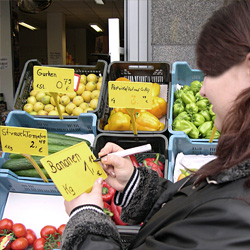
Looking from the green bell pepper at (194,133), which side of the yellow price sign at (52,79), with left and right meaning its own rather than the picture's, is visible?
left

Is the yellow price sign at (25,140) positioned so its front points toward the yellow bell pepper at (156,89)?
no

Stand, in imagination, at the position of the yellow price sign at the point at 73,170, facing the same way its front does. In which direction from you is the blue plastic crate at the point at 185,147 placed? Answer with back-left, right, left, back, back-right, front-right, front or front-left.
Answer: back-left

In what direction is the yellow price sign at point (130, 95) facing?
toward the camera

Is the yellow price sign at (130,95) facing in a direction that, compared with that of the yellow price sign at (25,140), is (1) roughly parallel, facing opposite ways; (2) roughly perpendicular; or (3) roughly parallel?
roughly parallel

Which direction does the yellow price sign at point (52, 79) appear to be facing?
toward the camera

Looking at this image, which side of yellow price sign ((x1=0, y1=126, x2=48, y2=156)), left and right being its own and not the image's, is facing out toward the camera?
front

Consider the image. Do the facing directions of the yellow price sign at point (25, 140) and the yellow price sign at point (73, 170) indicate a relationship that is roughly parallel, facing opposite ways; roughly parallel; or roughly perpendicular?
roughly parallel

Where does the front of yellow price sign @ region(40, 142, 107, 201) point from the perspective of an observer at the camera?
facing the viewer

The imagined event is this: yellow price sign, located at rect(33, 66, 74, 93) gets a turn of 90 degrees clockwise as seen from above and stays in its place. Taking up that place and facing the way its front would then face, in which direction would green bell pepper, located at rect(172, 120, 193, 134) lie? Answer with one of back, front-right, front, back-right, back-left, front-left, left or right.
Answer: back

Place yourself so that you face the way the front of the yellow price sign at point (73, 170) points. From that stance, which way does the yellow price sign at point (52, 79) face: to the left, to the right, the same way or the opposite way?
the same way

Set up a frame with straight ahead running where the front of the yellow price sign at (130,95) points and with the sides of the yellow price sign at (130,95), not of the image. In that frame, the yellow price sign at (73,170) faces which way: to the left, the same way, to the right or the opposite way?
the same way
